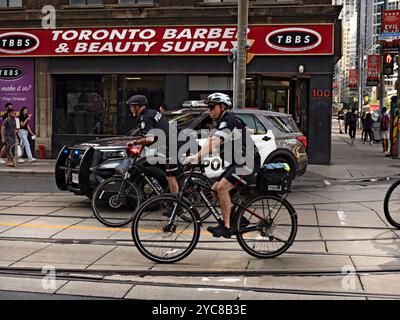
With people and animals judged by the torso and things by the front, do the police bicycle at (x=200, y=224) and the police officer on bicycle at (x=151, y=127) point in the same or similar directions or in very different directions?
same or similar directions

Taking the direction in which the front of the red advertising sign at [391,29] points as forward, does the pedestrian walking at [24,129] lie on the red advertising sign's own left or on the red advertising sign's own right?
on the red advertising sign's own right

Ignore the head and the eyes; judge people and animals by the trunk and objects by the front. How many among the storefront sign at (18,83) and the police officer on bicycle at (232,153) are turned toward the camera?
1

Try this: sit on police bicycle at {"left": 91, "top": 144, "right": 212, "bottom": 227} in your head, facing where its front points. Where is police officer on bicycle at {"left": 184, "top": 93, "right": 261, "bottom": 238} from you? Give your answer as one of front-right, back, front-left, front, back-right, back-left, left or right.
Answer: back-left

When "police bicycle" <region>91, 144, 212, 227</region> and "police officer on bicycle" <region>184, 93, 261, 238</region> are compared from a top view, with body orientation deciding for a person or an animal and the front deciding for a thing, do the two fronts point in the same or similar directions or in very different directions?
same or similar directions

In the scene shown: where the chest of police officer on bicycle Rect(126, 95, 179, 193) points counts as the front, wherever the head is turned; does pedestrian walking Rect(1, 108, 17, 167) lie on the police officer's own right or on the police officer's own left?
on the police officer's own right

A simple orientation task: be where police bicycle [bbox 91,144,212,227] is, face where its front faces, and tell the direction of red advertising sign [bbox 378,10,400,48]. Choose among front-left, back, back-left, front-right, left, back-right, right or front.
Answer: back-right

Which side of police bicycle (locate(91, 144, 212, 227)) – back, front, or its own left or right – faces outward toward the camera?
left

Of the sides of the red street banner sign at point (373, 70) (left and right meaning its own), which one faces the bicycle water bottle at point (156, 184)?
front

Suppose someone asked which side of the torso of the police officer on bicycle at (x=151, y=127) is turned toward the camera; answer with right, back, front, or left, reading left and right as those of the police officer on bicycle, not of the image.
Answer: left

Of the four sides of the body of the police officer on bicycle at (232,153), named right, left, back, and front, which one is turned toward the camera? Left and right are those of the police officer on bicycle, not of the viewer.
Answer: left

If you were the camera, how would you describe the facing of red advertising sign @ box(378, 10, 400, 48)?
facing the viewer

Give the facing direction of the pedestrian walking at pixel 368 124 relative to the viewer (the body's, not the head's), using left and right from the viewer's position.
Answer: facing away from the viewer
